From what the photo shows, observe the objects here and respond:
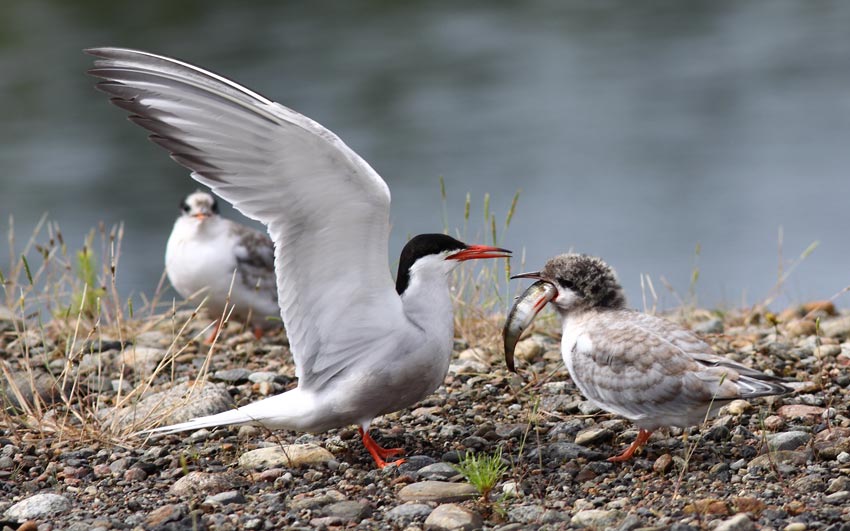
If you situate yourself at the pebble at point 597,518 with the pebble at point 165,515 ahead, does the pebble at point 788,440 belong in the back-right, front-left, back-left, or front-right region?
back-right

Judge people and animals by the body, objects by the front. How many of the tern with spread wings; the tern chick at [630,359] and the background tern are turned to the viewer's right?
1

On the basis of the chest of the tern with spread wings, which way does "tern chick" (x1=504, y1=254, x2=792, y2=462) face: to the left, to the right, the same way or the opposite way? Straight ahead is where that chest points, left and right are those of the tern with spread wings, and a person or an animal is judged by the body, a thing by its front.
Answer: the opposite way

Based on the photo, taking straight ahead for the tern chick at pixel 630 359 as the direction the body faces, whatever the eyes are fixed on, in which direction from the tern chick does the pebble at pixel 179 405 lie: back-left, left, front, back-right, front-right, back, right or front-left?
front

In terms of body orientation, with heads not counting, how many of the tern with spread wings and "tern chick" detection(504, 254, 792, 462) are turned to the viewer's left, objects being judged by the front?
1

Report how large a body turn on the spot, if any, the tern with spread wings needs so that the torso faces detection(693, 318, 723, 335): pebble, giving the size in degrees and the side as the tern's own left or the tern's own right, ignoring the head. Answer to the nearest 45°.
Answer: approximately 45° to the tern's own left

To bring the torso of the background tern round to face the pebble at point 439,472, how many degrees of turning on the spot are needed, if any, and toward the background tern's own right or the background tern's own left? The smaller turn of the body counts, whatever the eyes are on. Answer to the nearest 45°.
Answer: approximately 45° to the background tern's own left

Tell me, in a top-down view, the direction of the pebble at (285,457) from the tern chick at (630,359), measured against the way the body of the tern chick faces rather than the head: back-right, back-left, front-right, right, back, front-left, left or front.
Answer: front

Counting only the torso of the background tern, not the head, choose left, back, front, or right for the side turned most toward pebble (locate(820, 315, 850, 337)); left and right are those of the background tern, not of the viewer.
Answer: left

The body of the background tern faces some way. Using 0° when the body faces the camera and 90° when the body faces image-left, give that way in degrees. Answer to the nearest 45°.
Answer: approximately 45°

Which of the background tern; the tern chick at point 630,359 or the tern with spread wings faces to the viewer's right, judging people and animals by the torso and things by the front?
the tern with spread wings

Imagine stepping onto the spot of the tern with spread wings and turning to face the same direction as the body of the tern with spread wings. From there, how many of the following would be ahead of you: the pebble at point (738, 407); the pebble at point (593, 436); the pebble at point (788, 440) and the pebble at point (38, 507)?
3

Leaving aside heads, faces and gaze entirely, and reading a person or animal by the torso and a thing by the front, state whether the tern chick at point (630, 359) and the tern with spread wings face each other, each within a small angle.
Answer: yes

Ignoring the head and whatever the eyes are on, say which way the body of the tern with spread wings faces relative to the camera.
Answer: to the viewer's right

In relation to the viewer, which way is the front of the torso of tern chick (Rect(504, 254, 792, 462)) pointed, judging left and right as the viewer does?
facing to the left of the viewer

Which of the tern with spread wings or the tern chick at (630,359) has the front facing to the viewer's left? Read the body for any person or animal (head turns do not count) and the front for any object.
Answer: the tern chick
